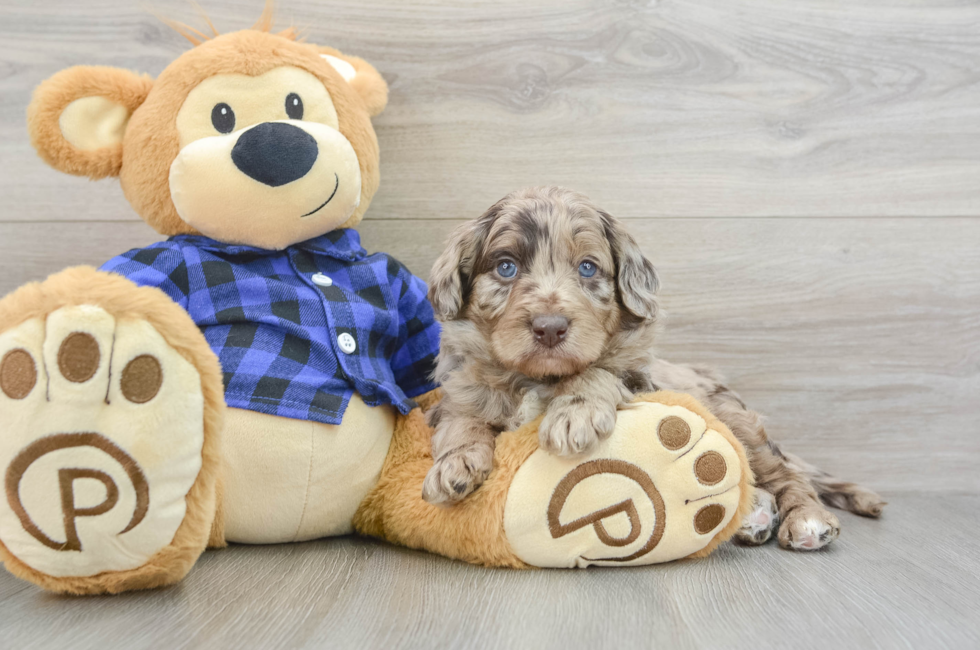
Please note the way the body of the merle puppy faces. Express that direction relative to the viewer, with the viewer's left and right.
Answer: facing the viewer and to the left of the viewer
